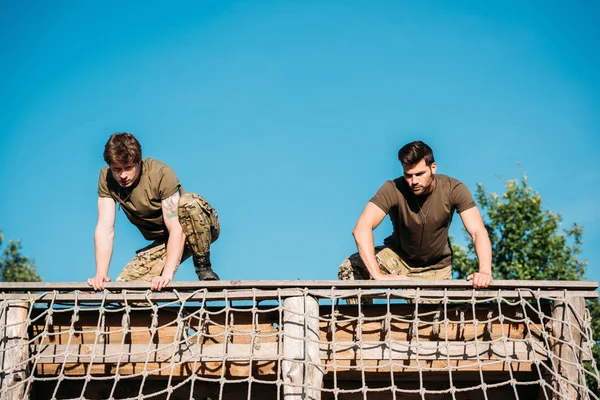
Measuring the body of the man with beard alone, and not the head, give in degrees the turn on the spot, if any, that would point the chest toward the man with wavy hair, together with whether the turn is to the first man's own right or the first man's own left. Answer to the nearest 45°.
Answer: approximately 90° to the first man's own right

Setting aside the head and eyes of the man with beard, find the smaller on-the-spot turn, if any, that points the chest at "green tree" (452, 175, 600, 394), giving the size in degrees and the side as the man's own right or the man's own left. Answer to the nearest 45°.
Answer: approximately 180°

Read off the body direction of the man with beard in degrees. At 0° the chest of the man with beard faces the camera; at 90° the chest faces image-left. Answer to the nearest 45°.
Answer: approximately 0°

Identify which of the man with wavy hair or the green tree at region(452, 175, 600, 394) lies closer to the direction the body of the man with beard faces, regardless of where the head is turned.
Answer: the man with wavy hair

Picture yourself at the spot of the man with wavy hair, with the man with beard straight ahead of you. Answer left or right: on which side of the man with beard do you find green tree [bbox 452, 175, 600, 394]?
left

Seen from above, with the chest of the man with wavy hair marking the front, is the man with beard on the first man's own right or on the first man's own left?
on the first man's own left

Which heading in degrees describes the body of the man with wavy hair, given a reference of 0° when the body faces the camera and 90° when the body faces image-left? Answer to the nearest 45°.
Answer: approximately 45°

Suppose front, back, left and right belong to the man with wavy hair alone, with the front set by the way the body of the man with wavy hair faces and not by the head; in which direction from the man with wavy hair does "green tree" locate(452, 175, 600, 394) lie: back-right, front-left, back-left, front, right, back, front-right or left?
back

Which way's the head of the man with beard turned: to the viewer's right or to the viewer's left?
to the viewer's left
